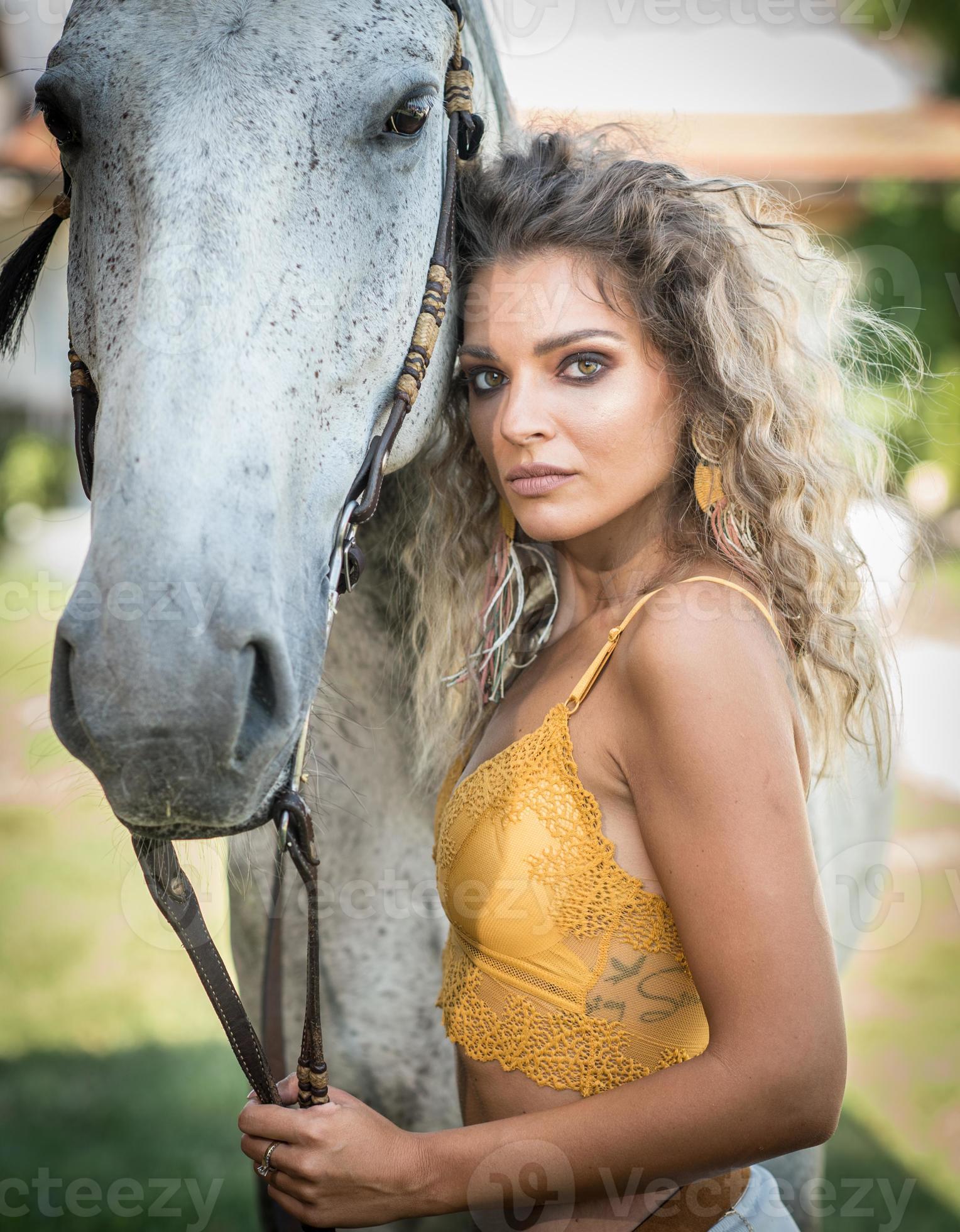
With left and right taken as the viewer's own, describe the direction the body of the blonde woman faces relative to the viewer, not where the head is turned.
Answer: facing the viewer and to the left of the viewer

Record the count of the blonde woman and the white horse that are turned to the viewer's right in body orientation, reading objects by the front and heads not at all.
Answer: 0
